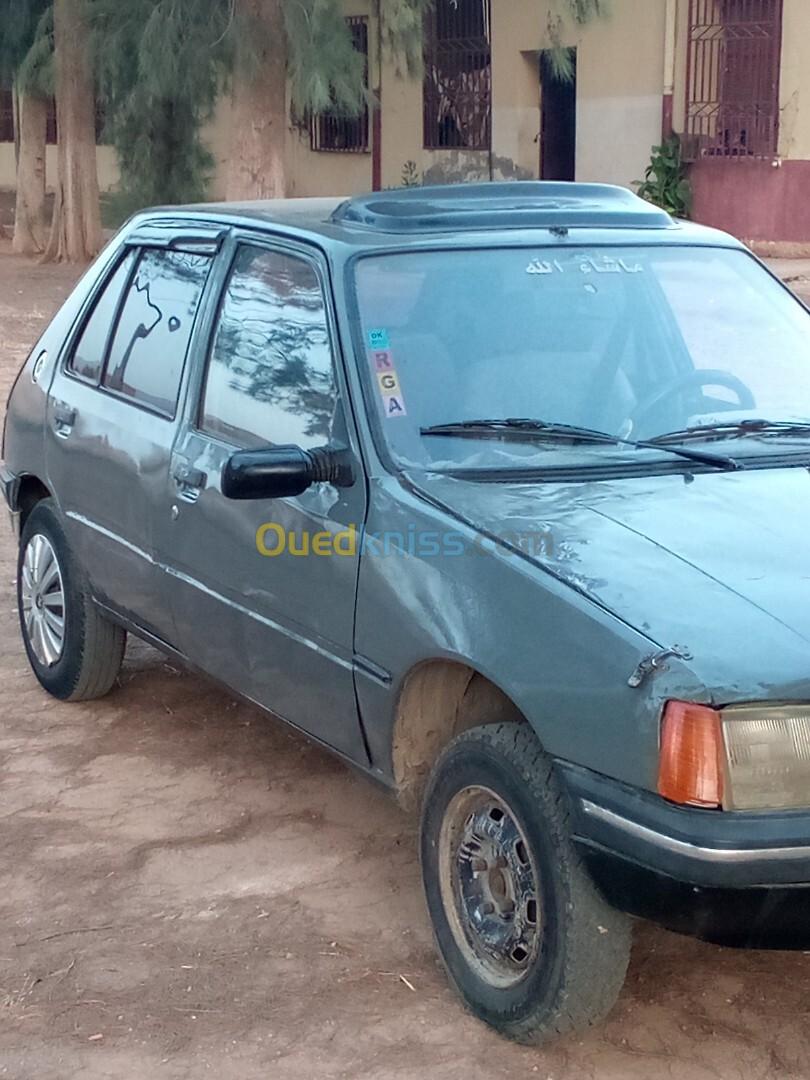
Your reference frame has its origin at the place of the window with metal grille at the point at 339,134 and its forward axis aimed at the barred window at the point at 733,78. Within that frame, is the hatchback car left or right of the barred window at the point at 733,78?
right

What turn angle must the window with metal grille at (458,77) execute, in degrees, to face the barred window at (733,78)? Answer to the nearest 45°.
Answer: approximately 45° to its left

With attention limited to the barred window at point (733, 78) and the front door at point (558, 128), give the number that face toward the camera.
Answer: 2

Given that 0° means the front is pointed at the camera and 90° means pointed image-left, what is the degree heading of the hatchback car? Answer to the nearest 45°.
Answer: approximately 315°

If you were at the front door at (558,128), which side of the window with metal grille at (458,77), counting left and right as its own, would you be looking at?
left

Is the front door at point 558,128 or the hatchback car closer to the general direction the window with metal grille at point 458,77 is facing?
the hatchback car

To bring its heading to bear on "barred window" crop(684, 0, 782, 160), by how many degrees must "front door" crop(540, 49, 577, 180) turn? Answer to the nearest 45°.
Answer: approximately 45° to its left

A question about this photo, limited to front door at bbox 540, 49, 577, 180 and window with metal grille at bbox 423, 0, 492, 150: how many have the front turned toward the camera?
2

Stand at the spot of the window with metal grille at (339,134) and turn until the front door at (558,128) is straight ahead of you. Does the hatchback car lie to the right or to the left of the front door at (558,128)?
right

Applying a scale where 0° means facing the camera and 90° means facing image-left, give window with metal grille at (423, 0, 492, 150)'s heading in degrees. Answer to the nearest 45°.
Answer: approximately 0°

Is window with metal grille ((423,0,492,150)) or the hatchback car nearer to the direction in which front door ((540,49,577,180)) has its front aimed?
the hatchback car
